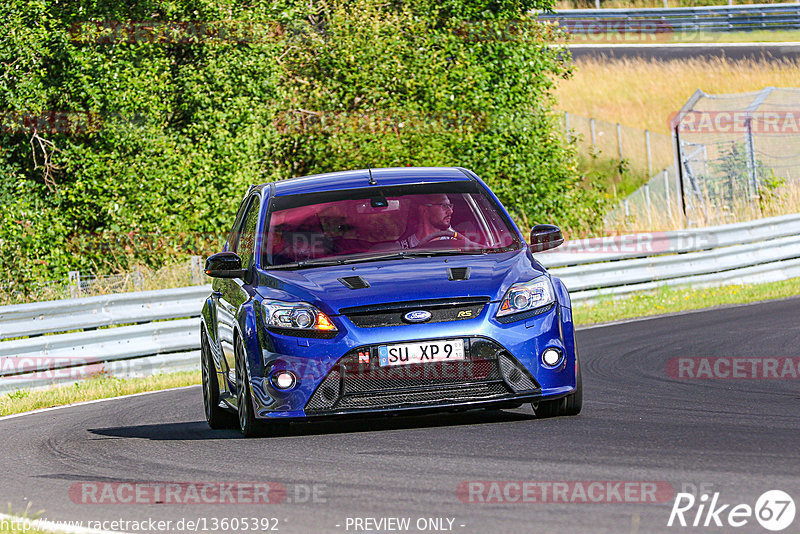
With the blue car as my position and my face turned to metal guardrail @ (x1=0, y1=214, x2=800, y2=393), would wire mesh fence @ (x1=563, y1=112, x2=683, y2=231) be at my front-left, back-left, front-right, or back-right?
front-right

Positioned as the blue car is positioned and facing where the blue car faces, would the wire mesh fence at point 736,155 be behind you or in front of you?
behind

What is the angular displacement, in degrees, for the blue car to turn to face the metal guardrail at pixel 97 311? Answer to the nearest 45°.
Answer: approximately 135° to its right

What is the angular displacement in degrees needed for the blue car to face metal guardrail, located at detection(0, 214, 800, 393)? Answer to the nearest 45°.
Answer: approximately 180°

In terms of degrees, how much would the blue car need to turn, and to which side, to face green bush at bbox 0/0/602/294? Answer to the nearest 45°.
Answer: approximately 180°

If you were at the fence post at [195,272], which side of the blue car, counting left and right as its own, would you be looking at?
back

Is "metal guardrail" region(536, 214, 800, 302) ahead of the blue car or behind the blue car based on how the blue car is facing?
behind

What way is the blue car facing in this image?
toward the camera
